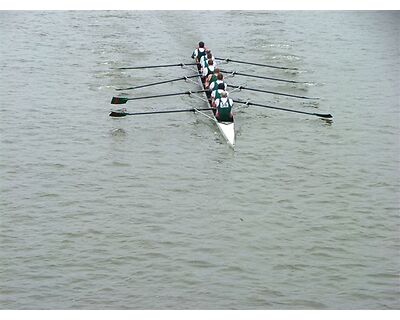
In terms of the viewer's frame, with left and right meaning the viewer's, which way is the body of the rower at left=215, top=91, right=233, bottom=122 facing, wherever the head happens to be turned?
facing away from the viewer
